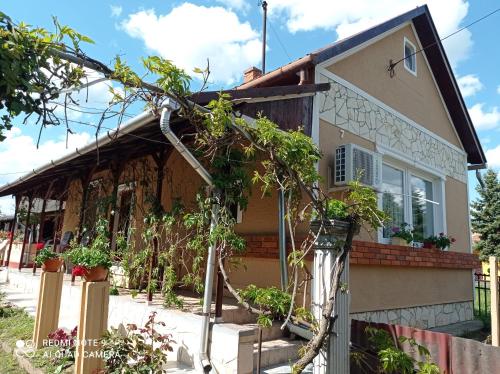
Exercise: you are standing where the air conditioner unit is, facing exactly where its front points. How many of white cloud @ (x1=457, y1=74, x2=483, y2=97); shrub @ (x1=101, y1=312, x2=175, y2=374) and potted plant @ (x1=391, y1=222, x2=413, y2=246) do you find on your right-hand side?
1

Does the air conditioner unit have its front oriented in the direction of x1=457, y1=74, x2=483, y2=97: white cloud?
no

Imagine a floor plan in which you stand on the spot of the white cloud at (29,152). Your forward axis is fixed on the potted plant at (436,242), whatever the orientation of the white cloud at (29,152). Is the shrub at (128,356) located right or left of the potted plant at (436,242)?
right

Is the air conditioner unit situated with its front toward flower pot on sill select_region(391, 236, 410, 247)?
no

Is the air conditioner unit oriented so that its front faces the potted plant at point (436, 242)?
no

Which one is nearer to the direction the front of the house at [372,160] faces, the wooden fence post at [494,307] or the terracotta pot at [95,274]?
the wooden fence post

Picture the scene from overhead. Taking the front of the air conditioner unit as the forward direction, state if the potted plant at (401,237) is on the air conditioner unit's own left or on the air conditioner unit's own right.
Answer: on the air conditioner unit's own left
